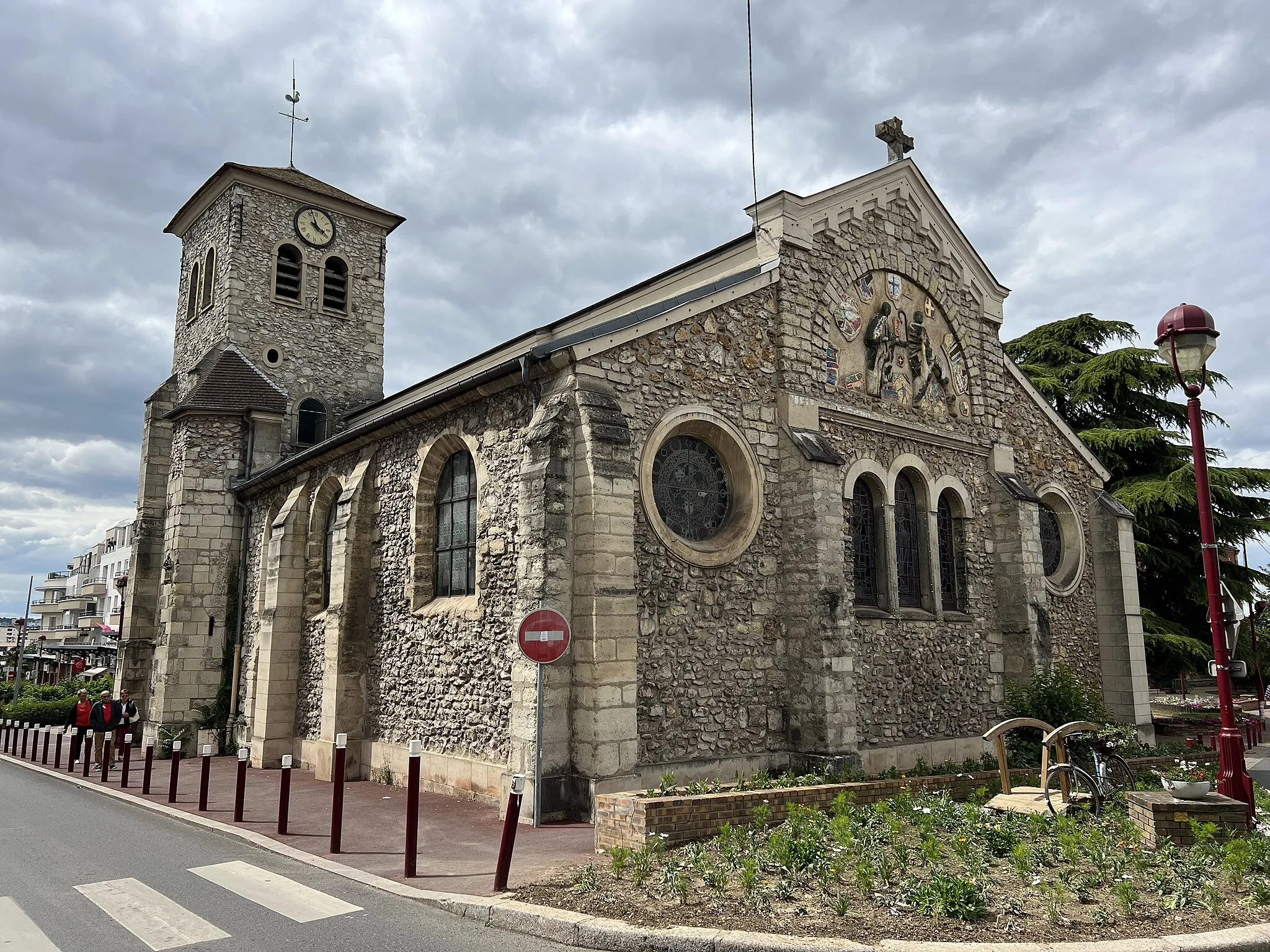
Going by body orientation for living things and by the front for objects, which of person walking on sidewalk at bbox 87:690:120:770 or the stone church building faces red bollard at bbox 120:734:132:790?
the person walking on sidewalk

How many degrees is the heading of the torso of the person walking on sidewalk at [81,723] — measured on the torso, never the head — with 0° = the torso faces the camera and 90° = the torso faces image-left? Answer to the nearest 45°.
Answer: approximately 0°

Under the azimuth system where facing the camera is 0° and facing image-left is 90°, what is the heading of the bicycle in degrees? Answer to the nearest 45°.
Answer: approximately 45°

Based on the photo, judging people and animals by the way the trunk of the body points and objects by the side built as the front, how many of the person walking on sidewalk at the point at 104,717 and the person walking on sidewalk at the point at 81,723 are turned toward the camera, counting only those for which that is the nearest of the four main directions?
2

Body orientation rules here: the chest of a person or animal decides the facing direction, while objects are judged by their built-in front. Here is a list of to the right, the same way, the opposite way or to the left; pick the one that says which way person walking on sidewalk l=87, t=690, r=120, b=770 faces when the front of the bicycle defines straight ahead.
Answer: to the left

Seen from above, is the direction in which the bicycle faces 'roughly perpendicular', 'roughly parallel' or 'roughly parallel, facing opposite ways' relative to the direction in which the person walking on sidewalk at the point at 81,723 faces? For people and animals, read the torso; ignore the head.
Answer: roughly perpendicular

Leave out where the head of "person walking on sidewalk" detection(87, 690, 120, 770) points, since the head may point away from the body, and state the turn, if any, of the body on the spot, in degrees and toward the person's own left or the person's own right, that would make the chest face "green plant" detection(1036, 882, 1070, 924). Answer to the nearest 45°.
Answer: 0° — they already face it
